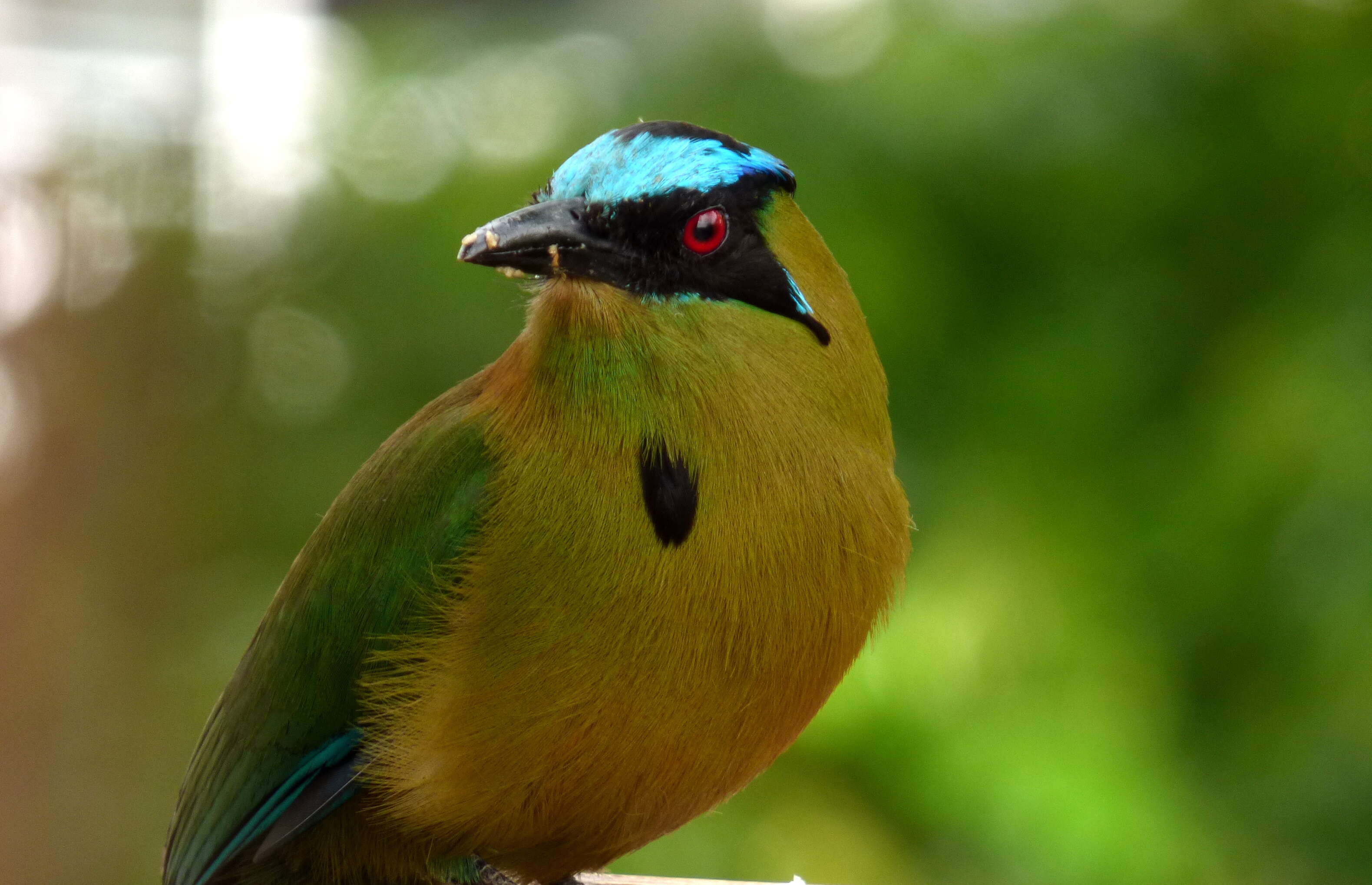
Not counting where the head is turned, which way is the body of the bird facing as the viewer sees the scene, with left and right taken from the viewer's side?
facing the viewer and to the right of the viewer
